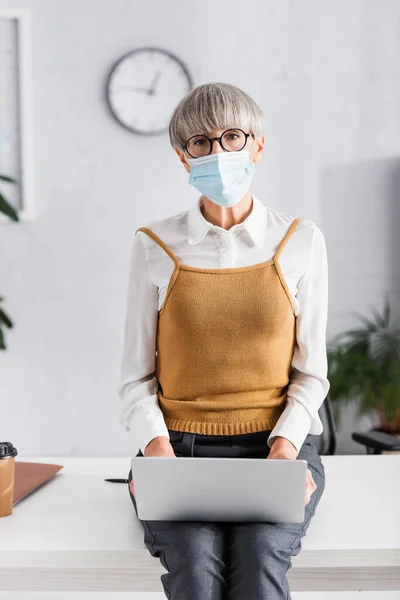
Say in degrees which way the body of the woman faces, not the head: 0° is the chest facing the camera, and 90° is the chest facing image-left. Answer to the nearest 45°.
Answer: approximately 0°

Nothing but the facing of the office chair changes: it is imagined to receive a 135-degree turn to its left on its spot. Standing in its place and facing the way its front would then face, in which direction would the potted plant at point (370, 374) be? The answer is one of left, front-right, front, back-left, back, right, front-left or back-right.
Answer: front

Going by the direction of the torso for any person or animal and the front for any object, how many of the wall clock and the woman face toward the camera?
2

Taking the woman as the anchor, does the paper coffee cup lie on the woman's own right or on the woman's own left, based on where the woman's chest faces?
on the woman's own right

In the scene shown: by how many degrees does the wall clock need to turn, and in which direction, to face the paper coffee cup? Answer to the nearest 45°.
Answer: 0° — it already faces it

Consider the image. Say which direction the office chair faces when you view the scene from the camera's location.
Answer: facing the viewer and to the right of the viewer

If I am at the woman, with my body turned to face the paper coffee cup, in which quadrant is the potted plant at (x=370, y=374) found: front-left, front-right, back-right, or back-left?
back-right
